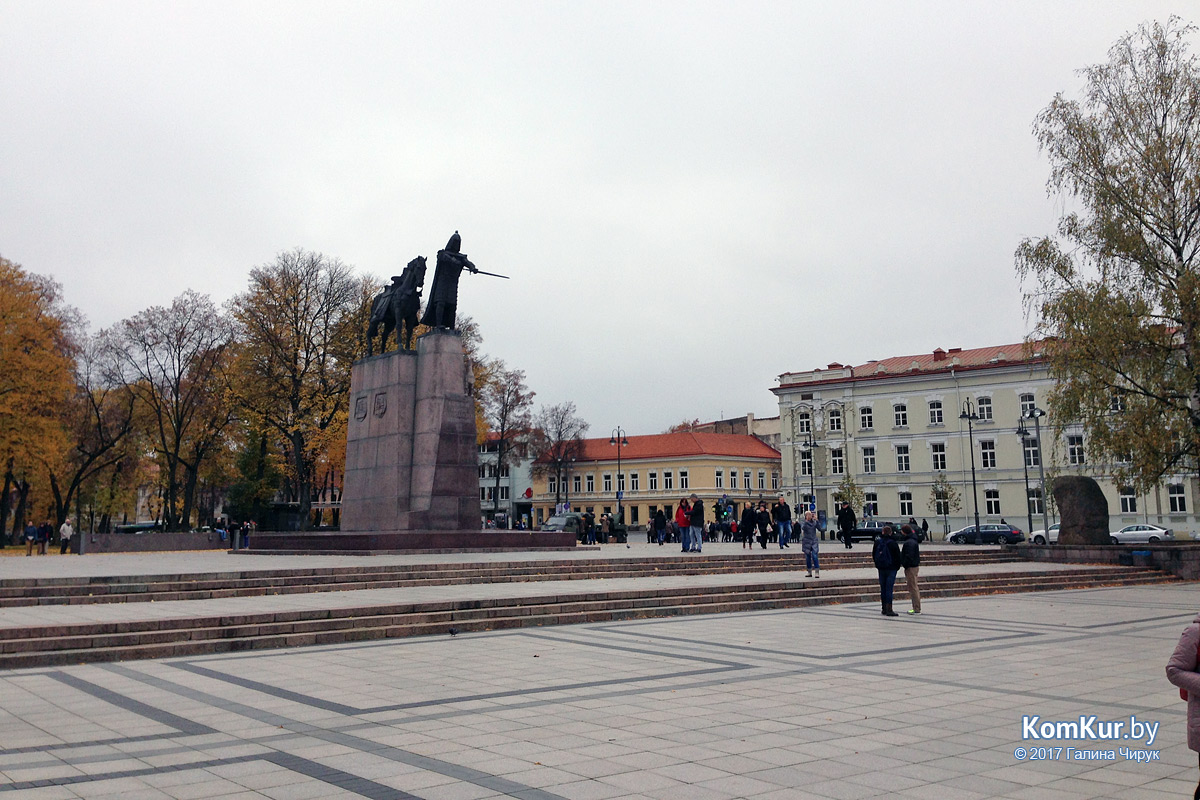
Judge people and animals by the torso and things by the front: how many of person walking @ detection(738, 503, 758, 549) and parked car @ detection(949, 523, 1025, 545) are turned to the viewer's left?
1

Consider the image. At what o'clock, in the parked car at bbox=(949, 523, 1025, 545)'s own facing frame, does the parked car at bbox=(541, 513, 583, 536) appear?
the parked car at bbox=(541, 513, 583, 536) is roughly at 11 o'clock from the parked car at bbox=(949, 523, 1025, 545).

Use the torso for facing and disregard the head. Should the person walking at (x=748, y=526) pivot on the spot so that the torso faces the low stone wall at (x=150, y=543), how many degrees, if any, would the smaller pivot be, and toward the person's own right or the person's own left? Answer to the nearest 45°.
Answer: approximately 90° to the person's own right

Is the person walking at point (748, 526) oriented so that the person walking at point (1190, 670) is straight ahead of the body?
yes

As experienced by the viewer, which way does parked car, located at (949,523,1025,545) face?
facing to the left of the viewer

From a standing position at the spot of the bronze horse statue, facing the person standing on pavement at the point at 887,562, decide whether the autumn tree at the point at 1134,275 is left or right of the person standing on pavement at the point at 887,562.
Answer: left

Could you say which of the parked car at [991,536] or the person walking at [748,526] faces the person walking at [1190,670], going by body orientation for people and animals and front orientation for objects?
the person walking at [748,526]
